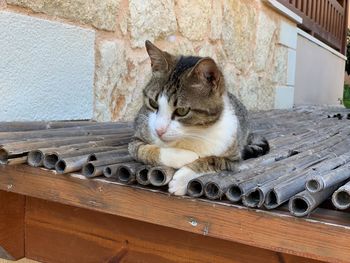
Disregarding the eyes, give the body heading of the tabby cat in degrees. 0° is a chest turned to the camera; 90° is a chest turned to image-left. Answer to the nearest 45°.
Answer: approximately 45°

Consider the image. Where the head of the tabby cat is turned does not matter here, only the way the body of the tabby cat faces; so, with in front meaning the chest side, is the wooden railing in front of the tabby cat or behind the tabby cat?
behind
